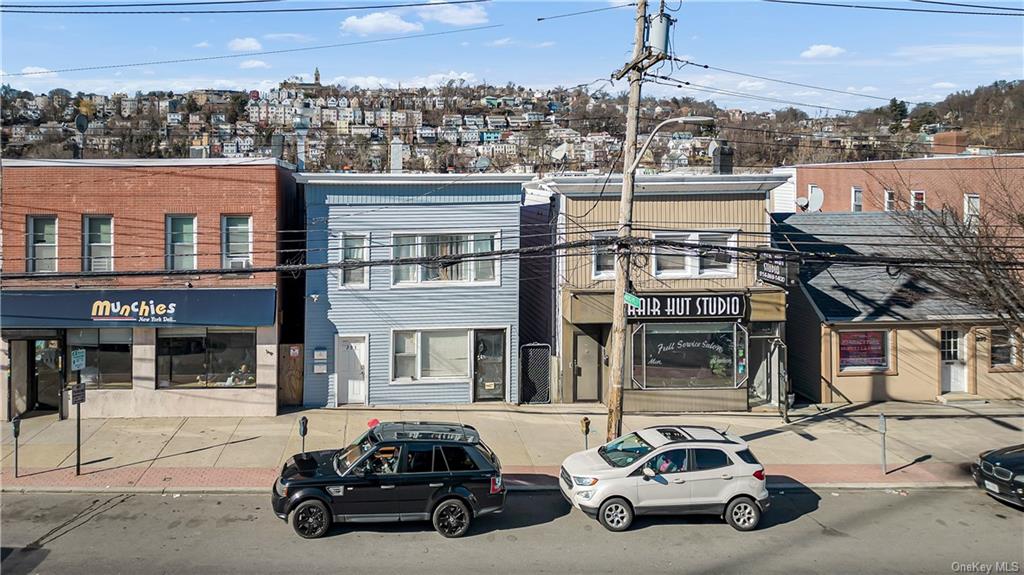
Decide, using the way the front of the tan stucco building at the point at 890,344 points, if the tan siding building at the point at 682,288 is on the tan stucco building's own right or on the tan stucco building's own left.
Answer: on the tan stucco building's own right

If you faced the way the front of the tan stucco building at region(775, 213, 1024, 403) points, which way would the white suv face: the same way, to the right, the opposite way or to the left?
to the right

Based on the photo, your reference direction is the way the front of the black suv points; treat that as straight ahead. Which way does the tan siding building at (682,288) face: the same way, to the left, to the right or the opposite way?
to the left

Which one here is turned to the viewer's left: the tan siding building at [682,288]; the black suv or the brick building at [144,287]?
the black suv

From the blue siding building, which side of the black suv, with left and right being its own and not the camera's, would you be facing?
right

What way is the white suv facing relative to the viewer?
to the viewer's left

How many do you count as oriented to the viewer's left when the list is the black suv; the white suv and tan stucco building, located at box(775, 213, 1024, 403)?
2

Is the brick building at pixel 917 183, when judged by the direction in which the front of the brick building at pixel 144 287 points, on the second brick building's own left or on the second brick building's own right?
on the second brick building's own left

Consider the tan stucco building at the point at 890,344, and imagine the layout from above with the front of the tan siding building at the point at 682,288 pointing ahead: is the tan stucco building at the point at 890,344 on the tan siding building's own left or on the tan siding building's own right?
on the tan siding building's own left

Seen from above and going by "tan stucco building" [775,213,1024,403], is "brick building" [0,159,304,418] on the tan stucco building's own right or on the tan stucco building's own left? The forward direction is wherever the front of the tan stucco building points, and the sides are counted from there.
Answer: on the tan stucco building's own right

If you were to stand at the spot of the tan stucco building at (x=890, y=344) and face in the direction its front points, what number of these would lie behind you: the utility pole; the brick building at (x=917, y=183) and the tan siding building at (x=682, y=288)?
1

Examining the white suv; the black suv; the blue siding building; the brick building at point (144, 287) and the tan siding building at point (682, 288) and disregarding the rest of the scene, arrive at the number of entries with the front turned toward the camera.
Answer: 3
